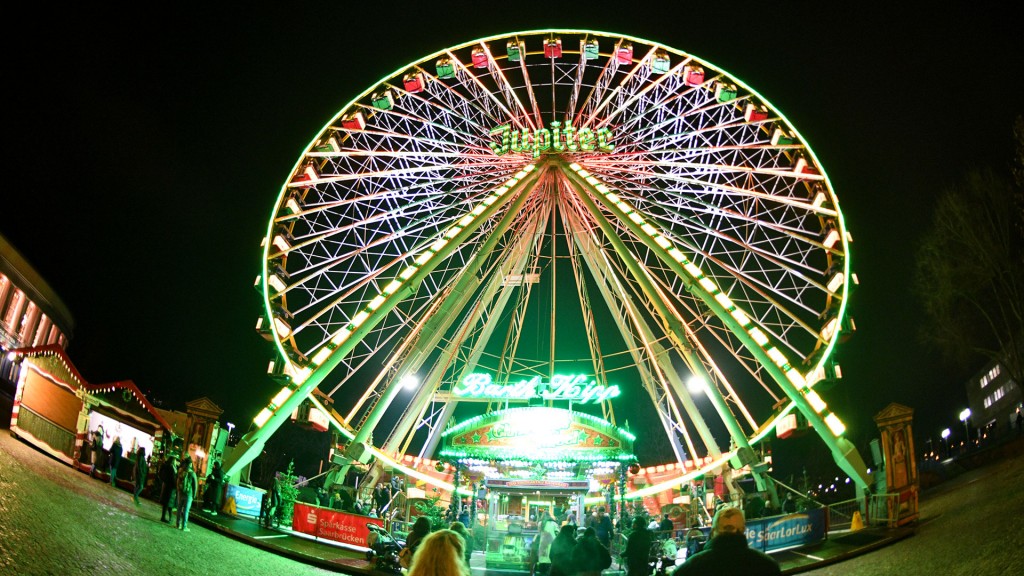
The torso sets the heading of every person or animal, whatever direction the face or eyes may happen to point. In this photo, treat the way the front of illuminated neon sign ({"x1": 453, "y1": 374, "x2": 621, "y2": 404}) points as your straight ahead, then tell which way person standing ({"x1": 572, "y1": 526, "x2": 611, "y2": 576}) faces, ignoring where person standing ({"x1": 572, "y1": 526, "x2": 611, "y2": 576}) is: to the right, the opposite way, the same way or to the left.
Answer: the opposite way

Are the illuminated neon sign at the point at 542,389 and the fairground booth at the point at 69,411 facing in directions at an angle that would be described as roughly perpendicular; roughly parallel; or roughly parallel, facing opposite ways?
roughly perpendicular

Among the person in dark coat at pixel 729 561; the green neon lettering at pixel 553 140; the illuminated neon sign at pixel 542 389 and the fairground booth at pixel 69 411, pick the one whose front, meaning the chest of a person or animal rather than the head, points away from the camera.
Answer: the person in dark coat

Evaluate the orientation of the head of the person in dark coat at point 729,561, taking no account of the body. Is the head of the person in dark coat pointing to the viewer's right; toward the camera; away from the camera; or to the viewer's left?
away from the camera

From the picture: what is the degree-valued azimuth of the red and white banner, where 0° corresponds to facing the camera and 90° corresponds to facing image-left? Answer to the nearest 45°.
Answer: approximately 0°

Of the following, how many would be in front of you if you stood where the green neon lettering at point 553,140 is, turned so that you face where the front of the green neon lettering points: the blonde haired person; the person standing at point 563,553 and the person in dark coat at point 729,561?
3

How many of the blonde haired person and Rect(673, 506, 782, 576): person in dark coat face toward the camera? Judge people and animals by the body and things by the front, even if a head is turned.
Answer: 0

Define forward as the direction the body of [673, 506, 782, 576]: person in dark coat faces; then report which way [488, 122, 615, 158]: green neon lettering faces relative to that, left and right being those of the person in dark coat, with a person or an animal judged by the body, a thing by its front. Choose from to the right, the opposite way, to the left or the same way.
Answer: the opposite way

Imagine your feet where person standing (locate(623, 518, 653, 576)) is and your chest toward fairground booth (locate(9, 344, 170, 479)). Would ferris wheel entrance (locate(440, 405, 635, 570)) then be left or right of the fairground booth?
right

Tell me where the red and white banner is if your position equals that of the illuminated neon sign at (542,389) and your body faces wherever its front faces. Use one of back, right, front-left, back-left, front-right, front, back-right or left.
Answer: front-right

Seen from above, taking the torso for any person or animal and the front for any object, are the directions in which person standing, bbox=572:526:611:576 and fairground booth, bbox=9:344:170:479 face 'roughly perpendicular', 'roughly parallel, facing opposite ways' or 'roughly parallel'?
roughly perpendicular

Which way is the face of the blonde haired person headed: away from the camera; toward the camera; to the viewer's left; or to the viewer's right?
away from the camera

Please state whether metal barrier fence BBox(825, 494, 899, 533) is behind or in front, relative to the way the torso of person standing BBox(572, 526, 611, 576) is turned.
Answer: in front

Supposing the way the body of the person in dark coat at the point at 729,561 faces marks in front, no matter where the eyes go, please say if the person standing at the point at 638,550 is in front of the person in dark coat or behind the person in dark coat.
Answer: in front

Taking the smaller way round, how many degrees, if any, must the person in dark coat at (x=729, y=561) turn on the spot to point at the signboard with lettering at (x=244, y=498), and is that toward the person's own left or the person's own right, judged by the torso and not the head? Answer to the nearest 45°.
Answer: approximately 45° to the person's own left
